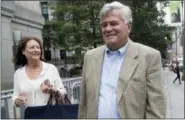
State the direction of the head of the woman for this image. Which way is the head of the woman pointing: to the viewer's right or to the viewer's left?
to the viewer's right

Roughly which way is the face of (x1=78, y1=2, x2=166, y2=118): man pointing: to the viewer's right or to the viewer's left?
to the viewer's left

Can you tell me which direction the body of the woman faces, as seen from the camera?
toward the camera

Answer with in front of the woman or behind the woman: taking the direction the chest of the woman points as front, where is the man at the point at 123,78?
in front
